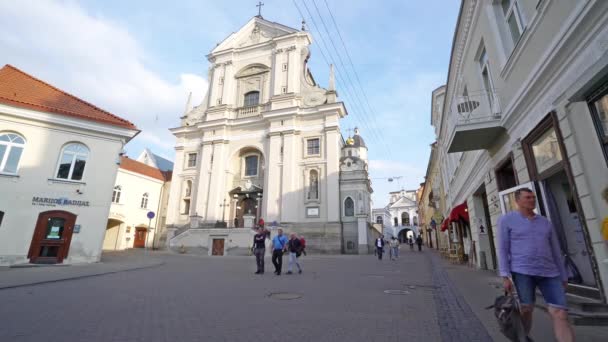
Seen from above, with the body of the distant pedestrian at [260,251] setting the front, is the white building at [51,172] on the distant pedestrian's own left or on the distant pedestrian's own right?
on the distant pedestrian's own right

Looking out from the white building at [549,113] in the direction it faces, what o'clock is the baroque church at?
The baroque church is roughly at 1 o'clock from the white building.

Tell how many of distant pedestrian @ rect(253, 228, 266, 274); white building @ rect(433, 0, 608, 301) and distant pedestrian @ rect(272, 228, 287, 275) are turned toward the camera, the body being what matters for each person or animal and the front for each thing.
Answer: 2

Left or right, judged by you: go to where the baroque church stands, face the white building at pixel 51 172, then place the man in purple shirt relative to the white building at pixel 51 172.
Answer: left

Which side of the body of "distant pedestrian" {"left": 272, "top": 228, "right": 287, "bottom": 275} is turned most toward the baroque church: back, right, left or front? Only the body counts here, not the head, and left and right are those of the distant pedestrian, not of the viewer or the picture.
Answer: back

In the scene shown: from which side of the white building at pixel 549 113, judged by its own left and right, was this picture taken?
left
